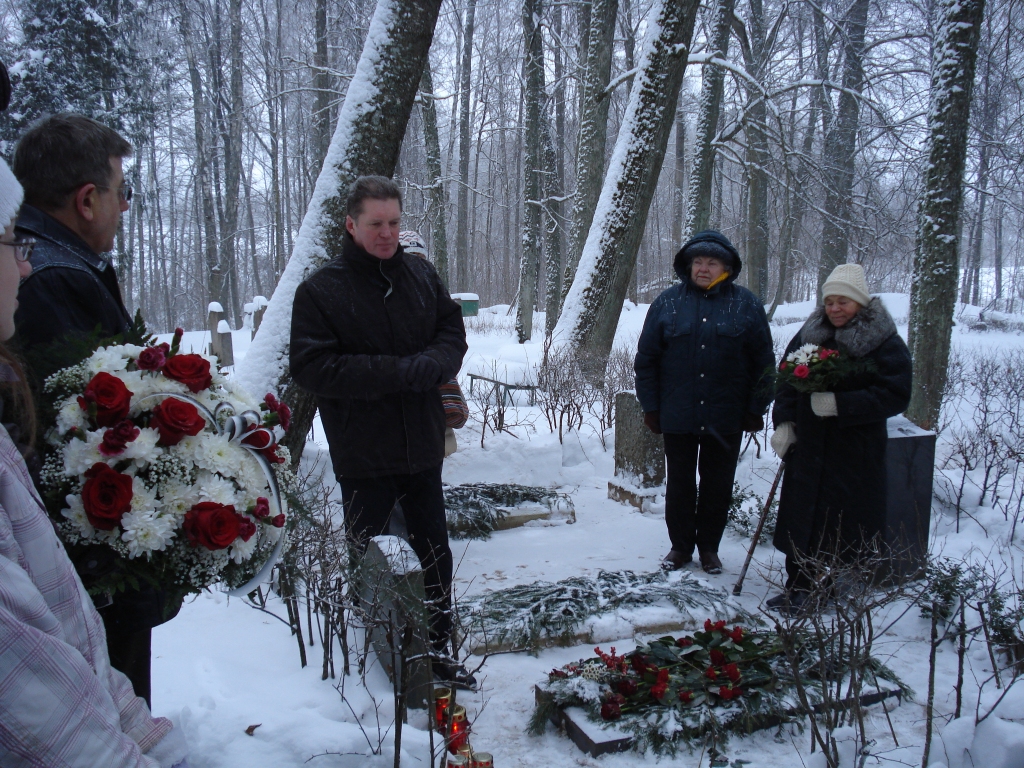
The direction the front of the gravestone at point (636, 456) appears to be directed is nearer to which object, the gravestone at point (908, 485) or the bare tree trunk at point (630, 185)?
the gravestone

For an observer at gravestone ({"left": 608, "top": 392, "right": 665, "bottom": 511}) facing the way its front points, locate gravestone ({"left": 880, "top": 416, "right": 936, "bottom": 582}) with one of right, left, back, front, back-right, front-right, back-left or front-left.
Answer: left

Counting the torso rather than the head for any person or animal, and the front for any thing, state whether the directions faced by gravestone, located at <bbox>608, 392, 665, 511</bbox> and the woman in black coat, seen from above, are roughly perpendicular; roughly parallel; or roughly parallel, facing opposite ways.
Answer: roughly parallel

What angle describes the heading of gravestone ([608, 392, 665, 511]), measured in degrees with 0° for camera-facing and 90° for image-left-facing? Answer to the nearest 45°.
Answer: approximately 45°

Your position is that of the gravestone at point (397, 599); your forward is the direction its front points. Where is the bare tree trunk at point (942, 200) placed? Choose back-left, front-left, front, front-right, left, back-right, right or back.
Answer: front-left

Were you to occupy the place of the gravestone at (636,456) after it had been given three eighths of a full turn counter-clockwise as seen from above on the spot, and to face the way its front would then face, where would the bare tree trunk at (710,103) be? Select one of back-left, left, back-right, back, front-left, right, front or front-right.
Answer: left

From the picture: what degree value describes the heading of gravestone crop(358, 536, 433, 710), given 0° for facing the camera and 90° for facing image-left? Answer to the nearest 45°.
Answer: approximately 45°

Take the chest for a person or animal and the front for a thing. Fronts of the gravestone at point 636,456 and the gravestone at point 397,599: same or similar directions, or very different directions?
same or similar directions

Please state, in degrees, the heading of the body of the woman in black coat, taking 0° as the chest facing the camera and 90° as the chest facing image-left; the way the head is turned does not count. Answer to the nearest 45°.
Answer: approximately 45°

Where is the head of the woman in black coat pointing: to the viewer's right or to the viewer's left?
to the viewer's left

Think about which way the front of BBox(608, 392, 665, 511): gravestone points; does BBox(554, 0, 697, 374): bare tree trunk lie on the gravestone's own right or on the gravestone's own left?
on the gravestone's own right

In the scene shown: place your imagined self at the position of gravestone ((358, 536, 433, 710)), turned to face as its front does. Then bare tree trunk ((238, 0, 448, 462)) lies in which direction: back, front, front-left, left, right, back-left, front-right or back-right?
back-right
